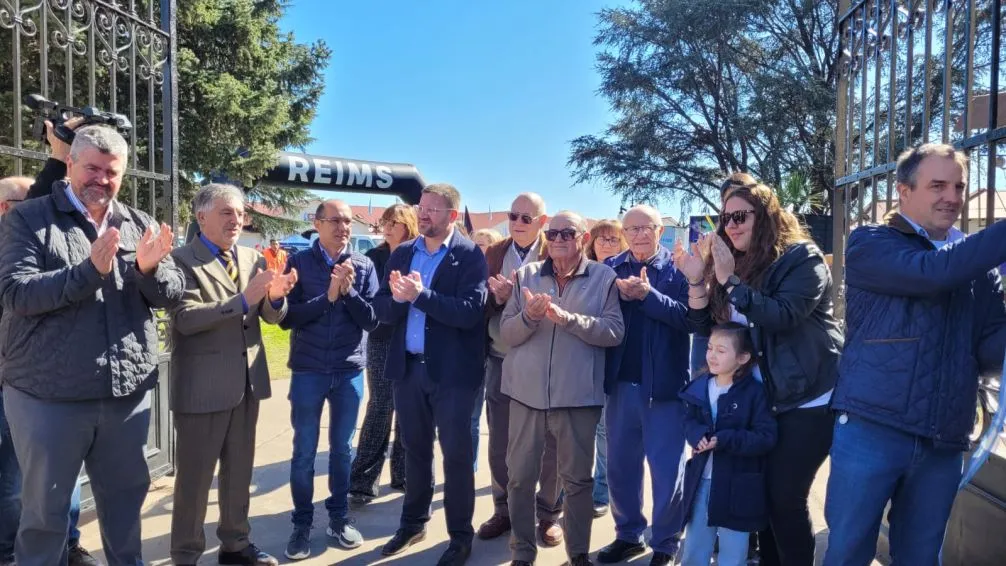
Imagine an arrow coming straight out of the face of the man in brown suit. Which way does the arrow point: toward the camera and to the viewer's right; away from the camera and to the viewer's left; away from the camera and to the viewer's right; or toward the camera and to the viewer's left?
toward the camera and to the viewer's right

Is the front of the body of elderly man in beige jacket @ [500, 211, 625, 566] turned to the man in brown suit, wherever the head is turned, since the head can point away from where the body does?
no

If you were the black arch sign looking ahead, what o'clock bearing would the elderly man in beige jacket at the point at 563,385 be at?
The elderly man in beige jacket is roughly at 12 o'clock from the black arch sign.

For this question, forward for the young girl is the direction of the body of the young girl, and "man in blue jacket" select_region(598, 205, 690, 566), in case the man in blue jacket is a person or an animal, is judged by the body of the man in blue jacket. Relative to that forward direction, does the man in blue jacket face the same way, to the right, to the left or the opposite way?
the same way

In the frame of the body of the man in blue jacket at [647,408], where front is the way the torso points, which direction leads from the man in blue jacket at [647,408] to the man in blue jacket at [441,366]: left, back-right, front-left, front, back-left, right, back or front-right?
front-right

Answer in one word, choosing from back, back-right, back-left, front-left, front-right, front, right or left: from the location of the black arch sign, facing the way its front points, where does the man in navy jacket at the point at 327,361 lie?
front

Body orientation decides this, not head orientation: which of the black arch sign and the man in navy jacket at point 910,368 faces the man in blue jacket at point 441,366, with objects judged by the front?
the black arch sign

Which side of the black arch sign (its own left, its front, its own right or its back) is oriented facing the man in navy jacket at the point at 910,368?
front

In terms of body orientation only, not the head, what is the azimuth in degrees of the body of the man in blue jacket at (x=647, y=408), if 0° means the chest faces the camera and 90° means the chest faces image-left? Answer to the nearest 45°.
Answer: approximately 45°

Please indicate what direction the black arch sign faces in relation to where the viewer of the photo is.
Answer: facing the viewer

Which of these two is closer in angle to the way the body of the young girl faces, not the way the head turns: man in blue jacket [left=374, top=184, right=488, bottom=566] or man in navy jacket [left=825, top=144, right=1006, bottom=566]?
the man in blue jacket

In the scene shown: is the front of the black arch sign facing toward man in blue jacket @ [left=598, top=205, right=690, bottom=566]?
yes

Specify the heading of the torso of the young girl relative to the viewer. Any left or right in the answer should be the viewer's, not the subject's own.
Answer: facing the viewer and to the left of the viewer

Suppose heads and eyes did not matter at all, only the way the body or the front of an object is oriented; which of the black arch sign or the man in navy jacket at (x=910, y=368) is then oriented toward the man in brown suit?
the black arch sign

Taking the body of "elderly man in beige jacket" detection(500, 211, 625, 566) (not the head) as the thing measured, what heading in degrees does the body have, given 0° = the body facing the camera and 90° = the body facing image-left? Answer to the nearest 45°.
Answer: approximately 0°

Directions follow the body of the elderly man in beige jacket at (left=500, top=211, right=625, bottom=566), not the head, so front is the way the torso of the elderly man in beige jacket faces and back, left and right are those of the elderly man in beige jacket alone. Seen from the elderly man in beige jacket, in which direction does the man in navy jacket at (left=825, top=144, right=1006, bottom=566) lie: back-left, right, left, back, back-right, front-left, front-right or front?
front-left

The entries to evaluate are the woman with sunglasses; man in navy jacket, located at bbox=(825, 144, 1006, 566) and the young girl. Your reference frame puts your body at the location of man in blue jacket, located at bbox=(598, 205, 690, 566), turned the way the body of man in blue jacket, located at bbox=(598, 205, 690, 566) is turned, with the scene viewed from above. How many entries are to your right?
0

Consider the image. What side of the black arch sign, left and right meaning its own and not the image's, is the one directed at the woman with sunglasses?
front
